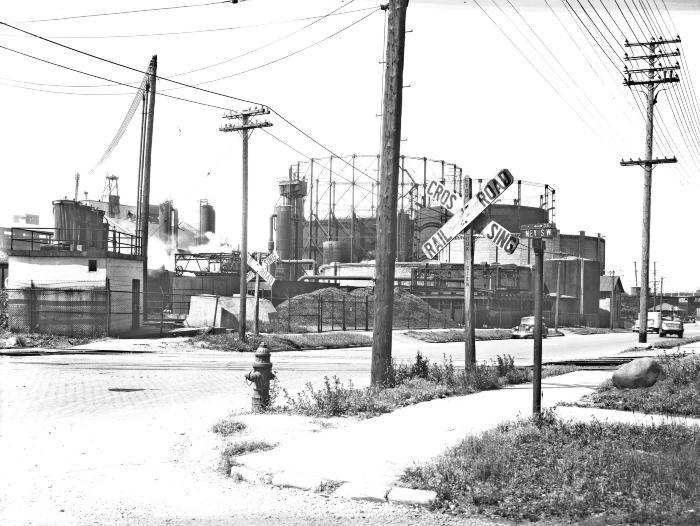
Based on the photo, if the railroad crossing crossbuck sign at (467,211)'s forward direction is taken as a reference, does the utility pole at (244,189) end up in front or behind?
behind

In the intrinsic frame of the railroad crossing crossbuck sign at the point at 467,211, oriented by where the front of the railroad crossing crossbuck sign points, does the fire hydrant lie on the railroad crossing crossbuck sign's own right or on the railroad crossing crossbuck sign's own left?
on the railroad crossing crossbuck sign's own right

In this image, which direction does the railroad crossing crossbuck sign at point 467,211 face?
toward the camera

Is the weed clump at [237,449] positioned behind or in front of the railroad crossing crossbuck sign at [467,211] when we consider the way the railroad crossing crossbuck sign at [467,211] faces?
in front

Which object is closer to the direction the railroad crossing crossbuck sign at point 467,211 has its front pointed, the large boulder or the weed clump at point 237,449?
the weed clump

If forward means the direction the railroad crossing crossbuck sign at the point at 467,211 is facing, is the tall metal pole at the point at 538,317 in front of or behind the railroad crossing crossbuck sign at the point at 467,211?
in front

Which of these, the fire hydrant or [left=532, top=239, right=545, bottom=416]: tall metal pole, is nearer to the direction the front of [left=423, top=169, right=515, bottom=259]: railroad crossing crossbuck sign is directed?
the tall metal pole

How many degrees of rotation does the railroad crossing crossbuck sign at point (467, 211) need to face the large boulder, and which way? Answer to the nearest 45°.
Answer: approximately 45° to its left

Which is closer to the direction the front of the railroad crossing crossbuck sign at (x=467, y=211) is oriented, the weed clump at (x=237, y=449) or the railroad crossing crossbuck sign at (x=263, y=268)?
the weed clump
